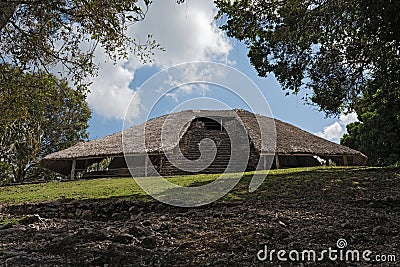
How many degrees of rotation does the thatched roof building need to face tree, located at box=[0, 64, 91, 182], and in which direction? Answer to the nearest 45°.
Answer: approximately 90° to its right

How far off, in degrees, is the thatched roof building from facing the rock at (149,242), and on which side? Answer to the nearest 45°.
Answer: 0° — it already faces it

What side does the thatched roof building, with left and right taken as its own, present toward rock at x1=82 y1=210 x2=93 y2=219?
front

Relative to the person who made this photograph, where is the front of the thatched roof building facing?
facing the viewer

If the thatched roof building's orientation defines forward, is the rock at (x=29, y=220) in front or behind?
in front
